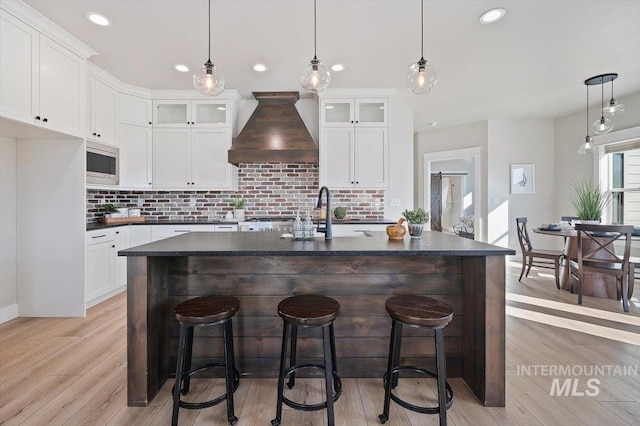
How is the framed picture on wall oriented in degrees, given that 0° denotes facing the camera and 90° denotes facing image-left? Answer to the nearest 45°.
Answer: approximately 0°

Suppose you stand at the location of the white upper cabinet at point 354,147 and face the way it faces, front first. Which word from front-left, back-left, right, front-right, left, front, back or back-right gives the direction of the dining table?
left

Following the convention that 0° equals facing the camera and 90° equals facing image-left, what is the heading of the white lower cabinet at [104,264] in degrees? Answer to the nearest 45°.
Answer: approximately 315°

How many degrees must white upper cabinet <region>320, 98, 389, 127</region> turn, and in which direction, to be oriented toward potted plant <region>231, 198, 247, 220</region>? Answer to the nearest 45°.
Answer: approximately 90° to its right

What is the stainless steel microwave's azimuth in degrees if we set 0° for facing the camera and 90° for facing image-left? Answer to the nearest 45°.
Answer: approximately 315°

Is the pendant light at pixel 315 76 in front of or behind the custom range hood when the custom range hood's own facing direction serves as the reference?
in front

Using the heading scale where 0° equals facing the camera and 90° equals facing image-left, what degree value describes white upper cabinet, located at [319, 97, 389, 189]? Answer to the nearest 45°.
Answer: approximately 0°

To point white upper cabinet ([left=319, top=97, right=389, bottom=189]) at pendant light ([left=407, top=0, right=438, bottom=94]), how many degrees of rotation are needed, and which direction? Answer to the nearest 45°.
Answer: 0° — it already faces it
